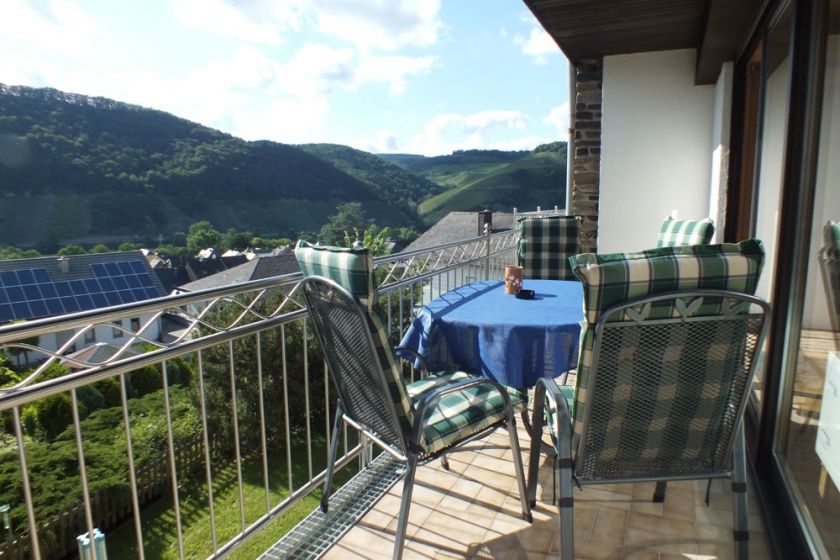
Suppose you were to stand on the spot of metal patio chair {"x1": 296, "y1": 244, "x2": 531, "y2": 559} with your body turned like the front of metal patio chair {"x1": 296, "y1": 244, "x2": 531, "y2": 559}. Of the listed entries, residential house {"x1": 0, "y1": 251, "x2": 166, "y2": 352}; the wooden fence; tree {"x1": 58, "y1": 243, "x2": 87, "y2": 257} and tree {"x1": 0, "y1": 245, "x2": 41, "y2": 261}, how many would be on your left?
4

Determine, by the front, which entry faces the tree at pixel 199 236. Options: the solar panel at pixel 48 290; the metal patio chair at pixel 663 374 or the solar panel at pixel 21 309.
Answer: the metal patio chair

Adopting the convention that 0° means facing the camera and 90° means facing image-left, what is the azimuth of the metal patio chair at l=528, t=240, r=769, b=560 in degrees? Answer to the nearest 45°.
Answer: approximately 135°

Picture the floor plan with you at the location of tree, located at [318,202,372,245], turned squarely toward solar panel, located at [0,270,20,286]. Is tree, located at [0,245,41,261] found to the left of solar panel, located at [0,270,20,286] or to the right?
right

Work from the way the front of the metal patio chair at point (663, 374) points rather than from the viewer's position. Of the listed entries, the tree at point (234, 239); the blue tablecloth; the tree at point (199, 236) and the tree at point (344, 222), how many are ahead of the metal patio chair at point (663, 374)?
4

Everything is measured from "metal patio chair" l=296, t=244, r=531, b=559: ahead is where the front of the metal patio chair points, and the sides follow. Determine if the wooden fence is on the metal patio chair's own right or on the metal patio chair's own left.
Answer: on the metal patio chair's own left

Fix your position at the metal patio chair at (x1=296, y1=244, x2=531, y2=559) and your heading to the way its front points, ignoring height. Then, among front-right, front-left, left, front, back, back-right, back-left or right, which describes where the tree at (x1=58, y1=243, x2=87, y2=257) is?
left

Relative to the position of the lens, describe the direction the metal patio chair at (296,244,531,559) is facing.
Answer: facing away from the viewer and to the right of the viewer

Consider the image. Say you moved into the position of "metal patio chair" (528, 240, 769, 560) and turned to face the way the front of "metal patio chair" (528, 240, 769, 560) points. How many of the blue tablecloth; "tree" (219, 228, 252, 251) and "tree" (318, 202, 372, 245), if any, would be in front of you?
3

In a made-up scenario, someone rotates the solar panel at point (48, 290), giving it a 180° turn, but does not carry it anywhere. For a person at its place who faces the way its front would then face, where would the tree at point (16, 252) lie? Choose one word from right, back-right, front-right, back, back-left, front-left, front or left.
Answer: front-right

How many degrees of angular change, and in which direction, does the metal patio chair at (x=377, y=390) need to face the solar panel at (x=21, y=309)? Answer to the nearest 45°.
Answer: approximately 90° to its left

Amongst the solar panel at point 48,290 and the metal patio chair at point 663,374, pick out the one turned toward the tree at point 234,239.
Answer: the metal patio chair

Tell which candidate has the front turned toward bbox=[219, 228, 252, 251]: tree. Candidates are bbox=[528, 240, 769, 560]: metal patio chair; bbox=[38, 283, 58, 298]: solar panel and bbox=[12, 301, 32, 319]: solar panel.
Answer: the metal patio chair

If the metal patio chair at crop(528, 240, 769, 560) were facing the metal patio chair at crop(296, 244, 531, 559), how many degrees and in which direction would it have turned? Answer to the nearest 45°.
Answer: approximately 45° to its left
